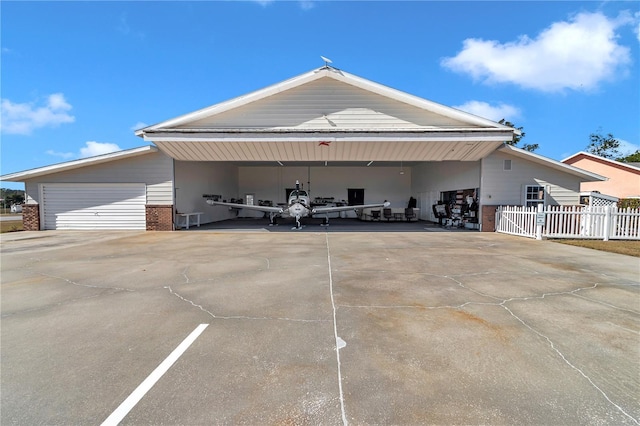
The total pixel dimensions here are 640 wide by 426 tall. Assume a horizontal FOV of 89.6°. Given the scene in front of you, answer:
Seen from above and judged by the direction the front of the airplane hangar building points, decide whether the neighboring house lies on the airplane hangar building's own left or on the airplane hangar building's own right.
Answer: on the airplane hangar building's own left

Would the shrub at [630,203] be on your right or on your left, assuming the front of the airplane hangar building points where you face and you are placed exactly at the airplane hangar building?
on your left

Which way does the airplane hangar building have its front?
toward the camera

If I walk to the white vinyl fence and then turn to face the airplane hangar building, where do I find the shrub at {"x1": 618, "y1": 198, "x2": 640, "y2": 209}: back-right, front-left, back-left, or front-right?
back-right

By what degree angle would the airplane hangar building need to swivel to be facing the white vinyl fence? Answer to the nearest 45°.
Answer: approximately 90° to its left

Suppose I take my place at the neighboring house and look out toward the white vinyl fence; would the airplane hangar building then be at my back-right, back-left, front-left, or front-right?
front-right

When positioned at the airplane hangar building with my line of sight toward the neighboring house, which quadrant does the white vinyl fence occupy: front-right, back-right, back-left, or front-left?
front-right

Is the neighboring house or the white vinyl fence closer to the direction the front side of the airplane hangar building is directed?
the white vinyl fence
